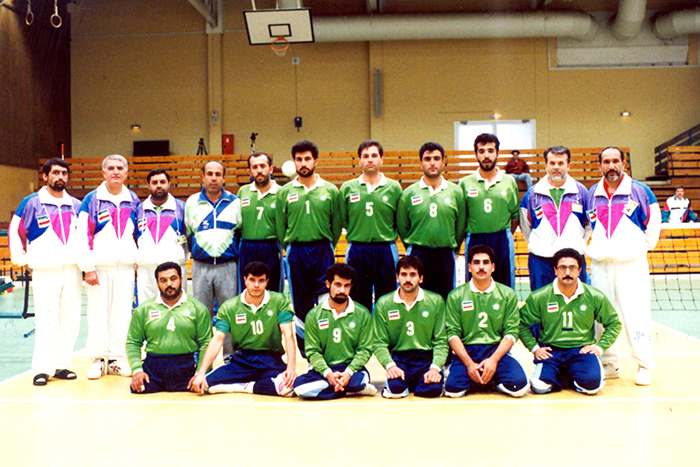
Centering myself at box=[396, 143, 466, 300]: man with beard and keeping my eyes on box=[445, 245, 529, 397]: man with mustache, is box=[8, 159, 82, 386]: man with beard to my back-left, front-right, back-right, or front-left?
back-right

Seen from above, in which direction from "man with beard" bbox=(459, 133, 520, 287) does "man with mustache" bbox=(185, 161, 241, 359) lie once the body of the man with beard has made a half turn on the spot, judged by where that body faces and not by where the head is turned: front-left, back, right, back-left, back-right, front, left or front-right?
left

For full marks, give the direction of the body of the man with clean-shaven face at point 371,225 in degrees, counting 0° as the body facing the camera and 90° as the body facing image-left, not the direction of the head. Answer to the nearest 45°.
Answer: approximately 0°

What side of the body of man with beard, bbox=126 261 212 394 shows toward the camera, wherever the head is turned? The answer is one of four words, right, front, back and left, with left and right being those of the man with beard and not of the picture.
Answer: front

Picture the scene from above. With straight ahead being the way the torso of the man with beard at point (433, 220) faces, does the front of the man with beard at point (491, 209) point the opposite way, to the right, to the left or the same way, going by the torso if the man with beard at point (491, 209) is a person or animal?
the same way

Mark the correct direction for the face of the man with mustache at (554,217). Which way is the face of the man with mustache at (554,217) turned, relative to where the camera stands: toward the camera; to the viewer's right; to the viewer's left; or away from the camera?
toward the camera

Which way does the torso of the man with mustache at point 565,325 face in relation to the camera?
toward the camera

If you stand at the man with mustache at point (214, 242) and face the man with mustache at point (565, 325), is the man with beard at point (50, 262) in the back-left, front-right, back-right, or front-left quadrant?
back-right

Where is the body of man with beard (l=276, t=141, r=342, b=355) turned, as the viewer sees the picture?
toward the camera

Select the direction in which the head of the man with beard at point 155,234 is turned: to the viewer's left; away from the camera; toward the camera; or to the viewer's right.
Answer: toward the camera

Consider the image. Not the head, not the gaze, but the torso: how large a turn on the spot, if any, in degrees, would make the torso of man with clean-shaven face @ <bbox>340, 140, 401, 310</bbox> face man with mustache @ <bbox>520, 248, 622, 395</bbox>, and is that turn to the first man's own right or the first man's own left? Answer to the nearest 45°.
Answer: approximately 90° to the first man's own left

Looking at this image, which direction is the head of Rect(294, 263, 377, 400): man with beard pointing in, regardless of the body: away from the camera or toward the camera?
toward the camera

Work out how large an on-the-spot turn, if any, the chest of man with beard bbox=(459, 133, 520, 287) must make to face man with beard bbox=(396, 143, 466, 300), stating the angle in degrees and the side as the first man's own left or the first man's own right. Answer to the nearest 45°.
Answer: approximately 90° to the first man's own right

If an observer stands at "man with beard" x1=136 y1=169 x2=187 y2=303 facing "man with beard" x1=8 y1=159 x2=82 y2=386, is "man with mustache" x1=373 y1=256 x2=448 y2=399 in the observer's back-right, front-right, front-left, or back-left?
back-left
